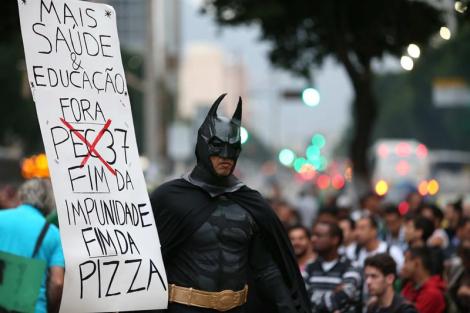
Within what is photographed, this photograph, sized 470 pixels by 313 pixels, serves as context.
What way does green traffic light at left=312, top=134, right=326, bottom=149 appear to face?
toward the camera

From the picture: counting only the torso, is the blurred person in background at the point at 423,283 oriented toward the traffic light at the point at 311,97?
no

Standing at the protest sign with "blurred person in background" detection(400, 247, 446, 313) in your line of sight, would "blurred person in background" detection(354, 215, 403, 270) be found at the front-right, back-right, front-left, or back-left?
front-left

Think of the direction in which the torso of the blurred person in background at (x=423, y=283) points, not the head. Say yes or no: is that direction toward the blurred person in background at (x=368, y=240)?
no

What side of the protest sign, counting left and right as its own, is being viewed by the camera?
front

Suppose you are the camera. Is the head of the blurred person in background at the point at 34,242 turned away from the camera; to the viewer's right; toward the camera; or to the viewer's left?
away from the camera

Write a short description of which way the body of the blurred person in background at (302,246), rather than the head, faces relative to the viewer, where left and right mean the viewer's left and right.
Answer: facing the viewer and to the left of the viewer

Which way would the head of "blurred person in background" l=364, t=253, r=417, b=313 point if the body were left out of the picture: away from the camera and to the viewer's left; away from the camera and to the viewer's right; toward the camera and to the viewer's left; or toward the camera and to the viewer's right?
toward the camera and to the viewer's left

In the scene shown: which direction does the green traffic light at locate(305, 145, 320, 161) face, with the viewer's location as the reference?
facing the viewer

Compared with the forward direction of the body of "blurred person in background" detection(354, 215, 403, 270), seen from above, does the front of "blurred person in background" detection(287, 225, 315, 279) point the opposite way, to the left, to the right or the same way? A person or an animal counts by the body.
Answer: the same way

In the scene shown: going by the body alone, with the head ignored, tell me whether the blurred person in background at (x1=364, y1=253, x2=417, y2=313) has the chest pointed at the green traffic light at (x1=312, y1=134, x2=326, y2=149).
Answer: no

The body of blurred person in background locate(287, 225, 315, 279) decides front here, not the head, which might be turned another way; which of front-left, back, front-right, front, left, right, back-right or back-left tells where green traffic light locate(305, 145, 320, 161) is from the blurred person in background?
back-right

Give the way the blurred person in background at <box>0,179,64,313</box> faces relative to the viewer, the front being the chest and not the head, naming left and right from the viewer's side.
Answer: facing away from the viewer and to the right of the viewer
